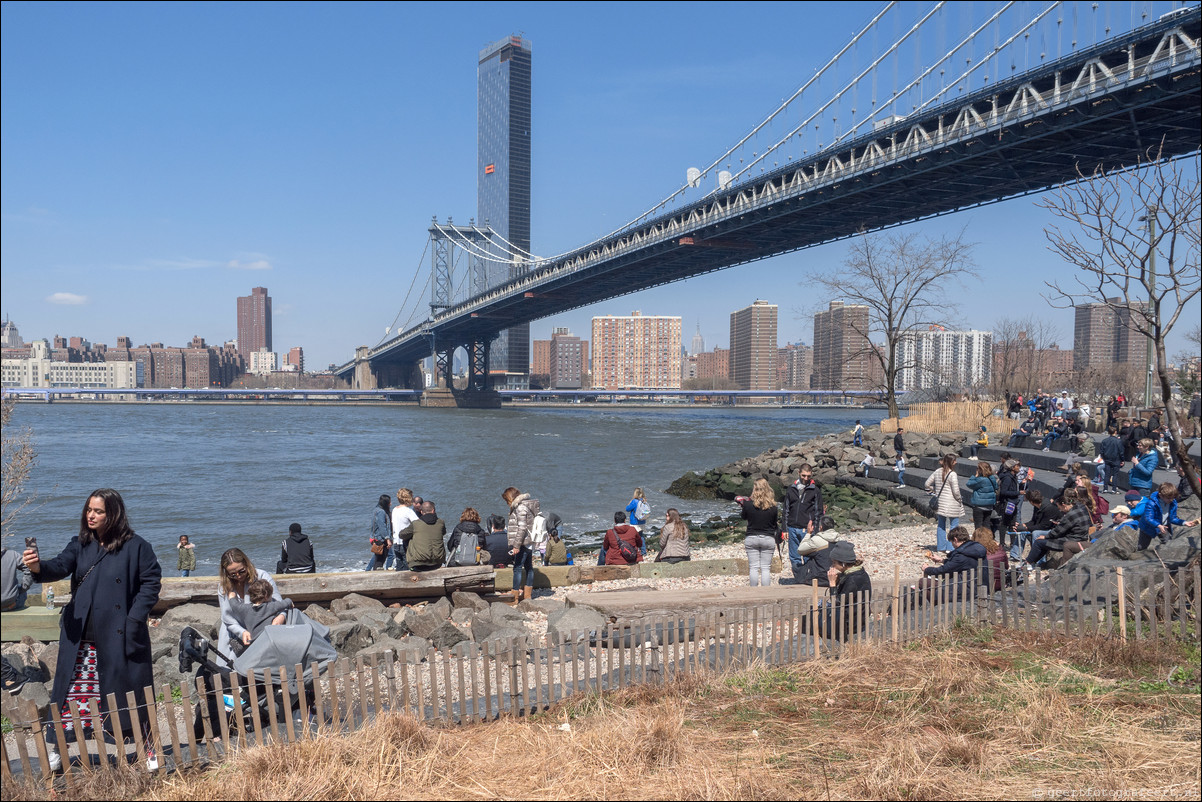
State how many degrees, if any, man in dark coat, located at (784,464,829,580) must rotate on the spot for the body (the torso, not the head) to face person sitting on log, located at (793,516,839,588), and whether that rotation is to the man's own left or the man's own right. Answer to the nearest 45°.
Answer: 0° — they already face them

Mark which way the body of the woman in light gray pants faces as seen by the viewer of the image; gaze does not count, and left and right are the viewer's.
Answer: facing away from the viewer

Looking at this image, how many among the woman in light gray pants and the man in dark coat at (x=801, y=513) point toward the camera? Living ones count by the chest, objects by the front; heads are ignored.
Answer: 1

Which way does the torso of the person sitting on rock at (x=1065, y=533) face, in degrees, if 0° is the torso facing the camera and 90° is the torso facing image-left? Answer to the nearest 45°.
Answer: approximately 90°

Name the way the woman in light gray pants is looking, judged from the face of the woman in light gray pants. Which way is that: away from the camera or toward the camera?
away from the camera

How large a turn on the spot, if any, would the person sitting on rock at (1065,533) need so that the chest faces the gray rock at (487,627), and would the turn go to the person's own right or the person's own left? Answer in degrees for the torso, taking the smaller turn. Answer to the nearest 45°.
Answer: approximately 45° to the person's own left

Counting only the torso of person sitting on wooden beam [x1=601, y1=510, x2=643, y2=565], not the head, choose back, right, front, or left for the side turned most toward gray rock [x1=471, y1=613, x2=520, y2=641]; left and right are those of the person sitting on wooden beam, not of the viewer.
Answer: back

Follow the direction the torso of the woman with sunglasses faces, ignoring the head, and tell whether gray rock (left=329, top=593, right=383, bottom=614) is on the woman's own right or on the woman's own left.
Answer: on the woman's own left

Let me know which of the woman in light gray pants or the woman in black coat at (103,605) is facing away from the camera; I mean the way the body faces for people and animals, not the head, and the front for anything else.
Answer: the woman in light gray pants
